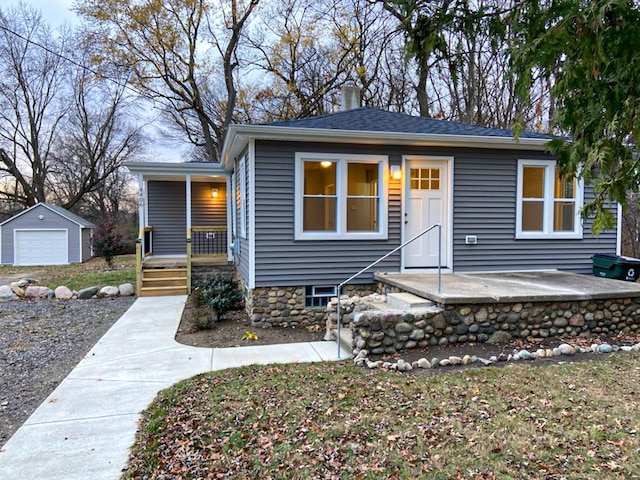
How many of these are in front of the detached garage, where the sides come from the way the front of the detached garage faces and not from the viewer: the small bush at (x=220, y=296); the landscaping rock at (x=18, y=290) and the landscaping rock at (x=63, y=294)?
3

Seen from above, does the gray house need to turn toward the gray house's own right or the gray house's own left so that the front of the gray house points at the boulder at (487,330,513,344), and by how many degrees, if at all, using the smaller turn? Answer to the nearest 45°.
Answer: approximately 45° to the gray house's own left

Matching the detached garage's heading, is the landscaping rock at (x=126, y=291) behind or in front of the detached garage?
in front

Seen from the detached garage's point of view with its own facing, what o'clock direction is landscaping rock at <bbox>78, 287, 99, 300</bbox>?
The landscaping rock is roughly at 12 o'clock from the detached garage.

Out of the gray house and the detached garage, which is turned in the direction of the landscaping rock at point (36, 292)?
the detached garage

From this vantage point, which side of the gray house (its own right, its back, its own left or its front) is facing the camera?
front

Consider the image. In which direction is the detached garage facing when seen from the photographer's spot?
facing the viewer

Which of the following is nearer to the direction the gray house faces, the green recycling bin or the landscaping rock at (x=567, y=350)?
the landscaping rock

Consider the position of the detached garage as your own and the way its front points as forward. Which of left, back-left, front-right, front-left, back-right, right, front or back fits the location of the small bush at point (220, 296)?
front

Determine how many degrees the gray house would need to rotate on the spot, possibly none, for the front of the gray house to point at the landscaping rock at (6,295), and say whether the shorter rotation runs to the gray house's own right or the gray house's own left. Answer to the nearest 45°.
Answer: approximately 90° to the gray house's own right

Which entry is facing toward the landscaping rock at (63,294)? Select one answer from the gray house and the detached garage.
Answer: the detached garage

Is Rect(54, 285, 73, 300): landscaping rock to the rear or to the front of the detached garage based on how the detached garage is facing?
to the front

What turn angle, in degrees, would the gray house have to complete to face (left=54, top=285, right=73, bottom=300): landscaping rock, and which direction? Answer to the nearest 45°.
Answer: approximately 90° to its right

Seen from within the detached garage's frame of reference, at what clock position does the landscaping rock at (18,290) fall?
The landscaping rock is roughly at 12 o'clock from the detached garage.

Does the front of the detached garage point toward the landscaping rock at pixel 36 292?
yes

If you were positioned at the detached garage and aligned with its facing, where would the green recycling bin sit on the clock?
The green recycling bin is roughly at 11 o'clock from the detached garage.

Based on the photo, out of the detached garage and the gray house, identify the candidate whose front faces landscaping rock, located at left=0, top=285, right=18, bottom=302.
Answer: the detached garage
